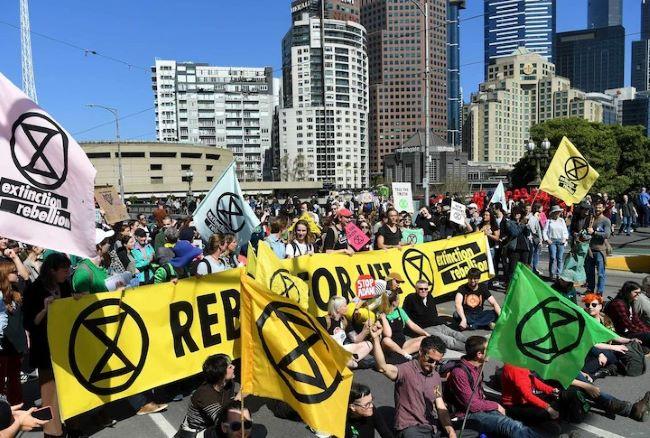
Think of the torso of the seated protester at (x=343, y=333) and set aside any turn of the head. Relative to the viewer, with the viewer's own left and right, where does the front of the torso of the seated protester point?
facing the viewer and to the right of the viewer

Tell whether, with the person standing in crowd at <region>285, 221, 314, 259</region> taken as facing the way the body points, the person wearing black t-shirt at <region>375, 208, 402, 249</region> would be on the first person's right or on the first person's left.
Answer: on the first person's left

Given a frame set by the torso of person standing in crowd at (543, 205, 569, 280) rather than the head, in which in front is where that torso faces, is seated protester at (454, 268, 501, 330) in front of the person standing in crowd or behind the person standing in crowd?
in front

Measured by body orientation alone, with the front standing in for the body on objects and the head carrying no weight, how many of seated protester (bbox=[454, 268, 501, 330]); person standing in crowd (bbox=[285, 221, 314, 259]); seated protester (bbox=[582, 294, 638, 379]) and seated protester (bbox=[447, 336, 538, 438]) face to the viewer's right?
1

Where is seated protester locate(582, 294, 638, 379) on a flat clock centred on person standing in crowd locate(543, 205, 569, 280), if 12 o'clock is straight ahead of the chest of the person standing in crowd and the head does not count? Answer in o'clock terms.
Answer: The seated protester is roughly at 12 o'clock from the person standing in crowd.

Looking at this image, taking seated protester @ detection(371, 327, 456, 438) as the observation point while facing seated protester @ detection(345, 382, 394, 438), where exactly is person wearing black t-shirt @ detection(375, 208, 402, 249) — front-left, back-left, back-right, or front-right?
back-right

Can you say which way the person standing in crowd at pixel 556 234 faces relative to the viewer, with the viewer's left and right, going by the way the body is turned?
facing the viewer

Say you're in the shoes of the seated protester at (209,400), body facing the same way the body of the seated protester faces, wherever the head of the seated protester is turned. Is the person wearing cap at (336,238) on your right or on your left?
on your left

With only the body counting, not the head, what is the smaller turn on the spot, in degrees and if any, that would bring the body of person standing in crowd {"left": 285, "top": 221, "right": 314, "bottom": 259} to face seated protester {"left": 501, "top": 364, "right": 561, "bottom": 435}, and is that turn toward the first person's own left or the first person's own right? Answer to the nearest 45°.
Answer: approximately 45° to the first person's own left

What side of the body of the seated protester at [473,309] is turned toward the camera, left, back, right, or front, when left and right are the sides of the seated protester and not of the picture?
front

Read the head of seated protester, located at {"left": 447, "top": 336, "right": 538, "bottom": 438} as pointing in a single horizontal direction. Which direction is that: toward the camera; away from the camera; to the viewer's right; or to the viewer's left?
to the viewer's right

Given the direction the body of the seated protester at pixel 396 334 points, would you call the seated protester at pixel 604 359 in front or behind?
in front

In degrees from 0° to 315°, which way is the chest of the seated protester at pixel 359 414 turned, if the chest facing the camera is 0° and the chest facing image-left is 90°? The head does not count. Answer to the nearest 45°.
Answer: approximately 315°

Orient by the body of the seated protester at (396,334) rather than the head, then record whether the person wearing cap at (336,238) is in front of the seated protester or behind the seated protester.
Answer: behind

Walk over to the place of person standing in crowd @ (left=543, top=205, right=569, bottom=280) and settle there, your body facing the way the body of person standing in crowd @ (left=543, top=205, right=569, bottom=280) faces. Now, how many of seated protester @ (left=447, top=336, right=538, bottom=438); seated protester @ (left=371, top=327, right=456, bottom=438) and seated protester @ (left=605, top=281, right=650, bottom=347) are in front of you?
3
